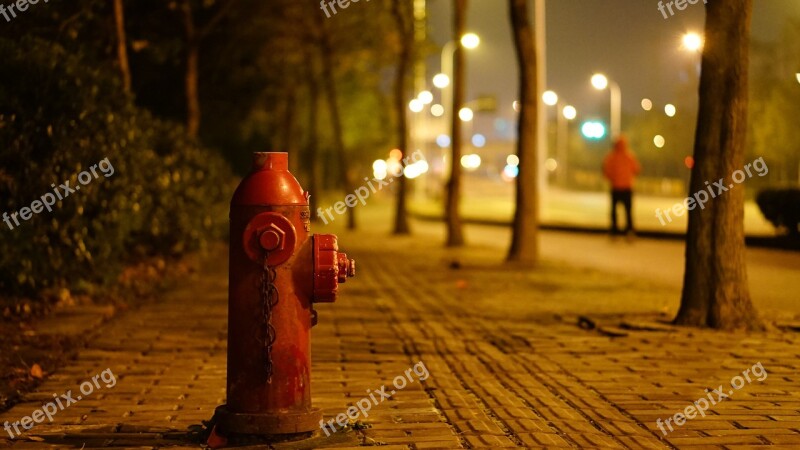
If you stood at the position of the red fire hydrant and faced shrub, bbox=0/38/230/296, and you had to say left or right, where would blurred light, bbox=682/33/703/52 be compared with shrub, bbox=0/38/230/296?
right

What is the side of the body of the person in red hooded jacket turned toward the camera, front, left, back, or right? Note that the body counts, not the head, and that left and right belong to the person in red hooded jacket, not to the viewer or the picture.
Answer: back

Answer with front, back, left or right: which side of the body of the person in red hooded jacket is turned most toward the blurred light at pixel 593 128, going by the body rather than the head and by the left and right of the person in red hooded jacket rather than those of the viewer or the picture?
front

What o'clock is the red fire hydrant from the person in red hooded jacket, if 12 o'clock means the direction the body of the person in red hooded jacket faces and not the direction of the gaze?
The red fire hydrant is roughly at 6 o'clock from the person in red hooded jacket.

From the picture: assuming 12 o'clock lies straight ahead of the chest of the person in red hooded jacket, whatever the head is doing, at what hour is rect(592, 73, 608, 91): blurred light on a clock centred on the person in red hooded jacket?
The blurred light is roughly at 12 o'clock from the person in red hooded jacket.

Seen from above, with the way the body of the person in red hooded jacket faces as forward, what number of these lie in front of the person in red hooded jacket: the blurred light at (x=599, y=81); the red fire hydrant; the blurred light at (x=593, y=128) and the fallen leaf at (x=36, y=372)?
2

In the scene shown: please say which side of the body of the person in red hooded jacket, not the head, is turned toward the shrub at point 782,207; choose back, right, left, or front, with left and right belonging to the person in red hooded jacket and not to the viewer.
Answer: right

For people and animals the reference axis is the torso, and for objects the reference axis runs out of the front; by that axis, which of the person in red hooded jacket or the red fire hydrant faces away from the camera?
the person in red hooded jacket

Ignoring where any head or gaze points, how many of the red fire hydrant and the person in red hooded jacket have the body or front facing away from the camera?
1

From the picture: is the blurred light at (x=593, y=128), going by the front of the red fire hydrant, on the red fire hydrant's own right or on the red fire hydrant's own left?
on the red fire hydrant's own left
